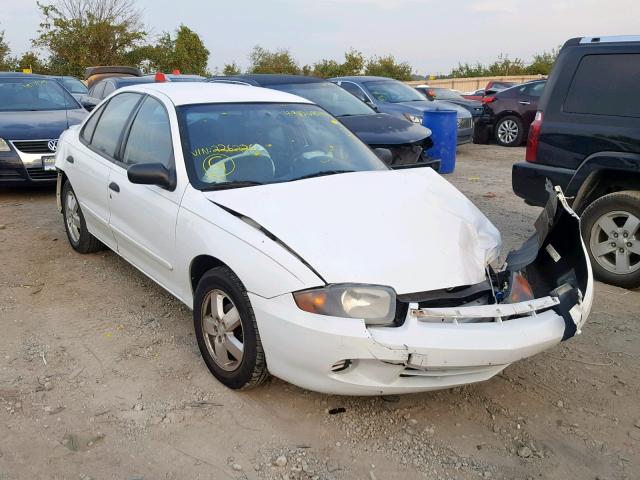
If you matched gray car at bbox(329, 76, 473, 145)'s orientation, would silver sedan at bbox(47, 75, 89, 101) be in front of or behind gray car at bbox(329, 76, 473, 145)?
behind

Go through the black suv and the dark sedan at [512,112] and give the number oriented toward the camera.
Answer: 0

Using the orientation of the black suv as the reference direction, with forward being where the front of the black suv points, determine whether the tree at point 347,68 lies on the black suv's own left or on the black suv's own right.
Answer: on the black suv's own left

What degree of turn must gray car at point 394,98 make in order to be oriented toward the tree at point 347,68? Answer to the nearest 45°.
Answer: approximately 135° to its left

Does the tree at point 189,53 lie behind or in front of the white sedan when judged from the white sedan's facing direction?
behind

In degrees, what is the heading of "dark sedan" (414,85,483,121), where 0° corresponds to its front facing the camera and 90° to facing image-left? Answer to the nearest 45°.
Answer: approximately 315°

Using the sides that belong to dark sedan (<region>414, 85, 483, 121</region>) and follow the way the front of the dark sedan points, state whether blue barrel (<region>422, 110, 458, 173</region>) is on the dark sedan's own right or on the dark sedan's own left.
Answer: on the dark sedan's own right

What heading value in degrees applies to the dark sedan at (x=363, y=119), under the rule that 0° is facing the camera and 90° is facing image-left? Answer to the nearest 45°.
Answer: approximately 315°

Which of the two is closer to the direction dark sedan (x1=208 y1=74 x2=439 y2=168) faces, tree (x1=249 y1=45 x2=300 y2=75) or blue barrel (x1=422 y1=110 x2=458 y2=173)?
the blue barrel

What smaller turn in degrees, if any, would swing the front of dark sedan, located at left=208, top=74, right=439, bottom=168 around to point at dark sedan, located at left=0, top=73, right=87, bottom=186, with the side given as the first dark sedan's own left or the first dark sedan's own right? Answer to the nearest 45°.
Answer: approximately 135° to the first dark sedan's own right

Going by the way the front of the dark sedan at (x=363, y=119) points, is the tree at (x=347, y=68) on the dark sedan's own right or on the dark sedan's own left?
on the dark sedan's own left

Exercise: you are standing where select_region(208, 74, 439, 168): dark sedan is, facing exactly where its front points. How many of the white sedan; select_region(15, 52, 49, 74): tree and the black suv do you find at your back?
1
